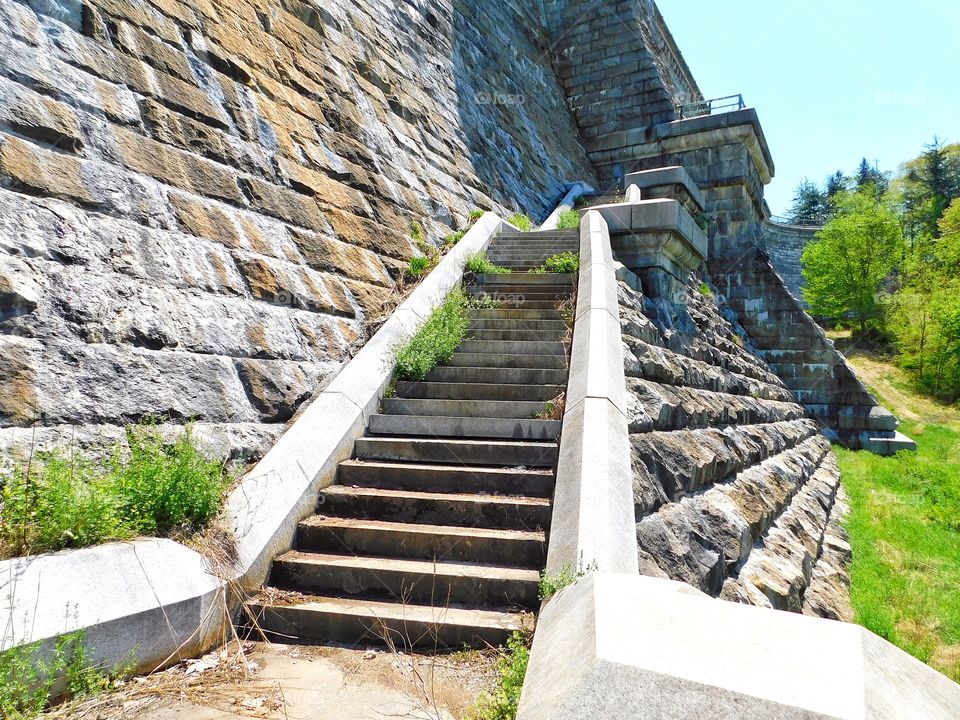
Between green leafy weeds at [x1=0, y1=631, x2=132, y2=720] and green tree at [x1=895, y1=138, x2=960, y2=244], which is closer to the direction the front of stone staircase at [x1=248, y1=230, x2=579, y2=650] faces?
the green leafy weeds

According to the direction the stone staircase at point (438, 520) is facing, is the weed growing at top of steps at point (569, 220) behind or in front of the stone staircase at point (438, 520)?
behind

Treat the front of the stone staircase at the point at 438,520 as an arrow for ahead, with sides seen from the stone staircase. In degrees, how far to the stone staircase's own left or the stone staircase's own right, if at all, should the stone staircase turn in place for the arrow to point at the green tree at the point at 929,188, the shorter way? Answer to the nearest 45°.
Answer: approximately 135° to the stone staircase's own left

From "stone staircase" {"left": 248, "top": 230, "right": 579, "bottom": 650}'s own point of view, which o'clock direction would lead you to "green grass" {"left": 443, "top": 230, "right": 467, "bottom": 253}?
The green grass is roughly at 6 o'clock from the stone staircase.

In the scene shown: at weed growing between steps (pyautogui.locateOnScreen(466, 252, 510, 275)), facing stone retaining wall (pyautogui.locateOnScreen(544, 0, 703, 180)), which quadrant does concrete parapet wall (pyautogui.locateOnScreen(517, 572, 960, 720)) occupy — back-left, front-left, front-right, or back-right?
back-right

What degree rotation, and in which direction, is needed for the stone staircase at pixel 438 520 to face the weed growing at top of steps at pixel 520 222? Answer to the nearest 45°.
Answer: approximately 180°

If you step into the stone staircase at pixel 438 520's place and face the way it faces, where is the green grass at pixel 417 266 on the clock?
The green grass is roughly at 6 o'clock from the stone staircase.

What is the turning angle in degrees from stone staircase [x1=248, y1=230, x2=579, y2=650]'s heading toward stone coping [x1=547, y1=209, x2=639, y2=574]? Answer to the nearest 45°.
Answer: approximately 90° to its left

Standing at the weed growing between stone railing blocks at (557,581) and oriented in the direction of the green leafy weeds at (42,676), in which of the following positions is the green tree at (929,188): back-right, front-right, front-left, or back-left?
back-right

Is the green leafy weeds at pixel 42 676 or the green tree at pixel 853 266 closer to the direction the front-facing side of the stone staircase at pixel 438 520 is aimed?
the green leafy weeds

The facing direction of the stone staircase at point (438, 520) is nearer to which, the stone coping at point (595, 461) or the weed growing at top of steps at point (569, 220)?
the stone coping

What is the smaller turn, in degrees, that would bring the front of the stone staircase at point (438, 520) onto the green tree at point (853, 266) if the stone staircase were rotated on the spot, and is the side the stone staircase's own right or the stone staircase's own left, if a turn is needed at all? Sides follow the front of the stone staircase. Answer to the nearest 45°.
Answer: approximately 135° to the stone staircase's own left

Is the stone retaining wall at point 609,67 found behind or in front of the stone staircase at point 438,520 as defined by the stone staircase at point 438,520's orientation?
behind

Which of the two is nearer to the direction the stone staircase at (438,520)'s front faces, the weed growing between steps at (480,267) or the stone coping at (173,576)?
the stone coping

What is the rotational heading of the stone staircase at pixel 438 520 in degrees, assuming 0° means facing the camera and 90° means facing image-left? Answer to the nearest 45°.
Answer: approximately 0°
